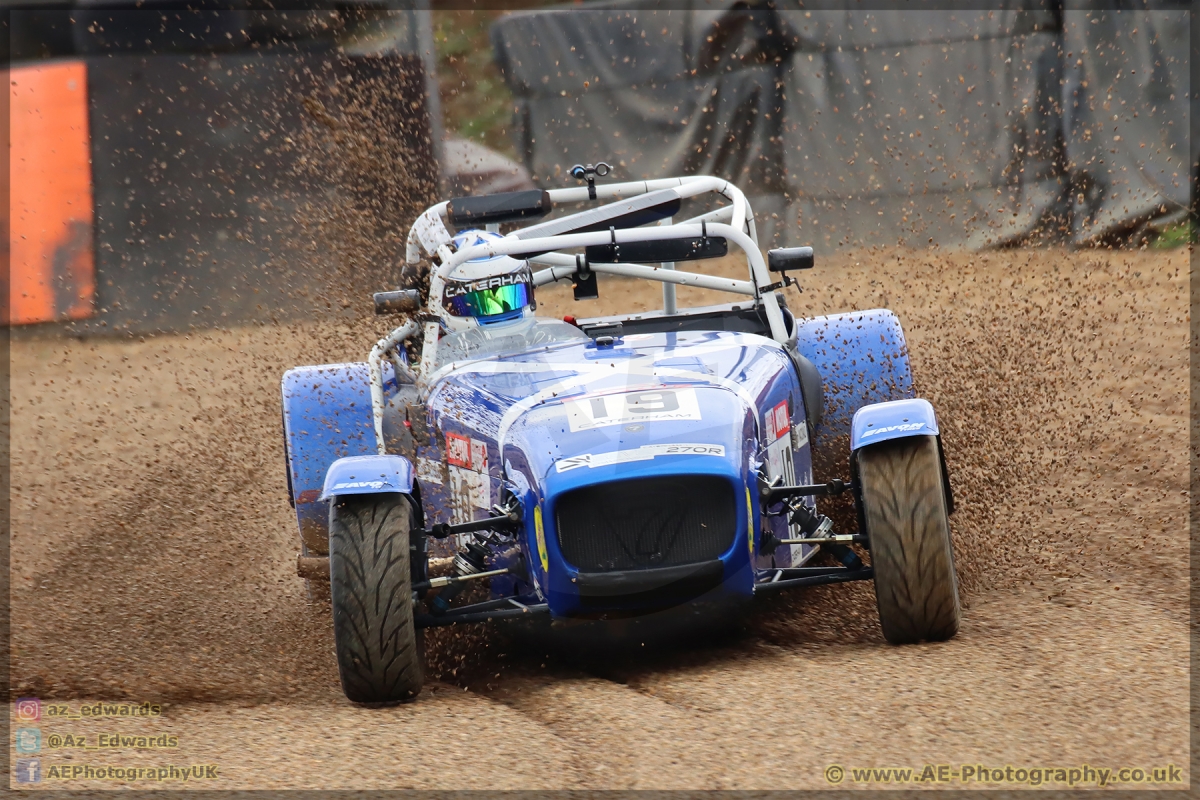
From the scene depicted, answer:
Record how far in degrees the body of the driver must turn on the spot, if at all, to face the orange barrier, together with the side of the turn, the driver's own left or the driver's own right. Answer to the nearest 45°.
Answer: approximately 135° to the driver's own right

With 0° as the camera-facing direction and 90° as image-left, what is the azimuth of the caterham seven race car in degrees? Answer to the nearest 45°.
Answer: approximately 0°

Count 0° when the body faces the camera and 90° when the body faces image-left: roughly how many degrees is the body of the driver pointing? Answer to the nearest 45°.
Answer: approximately 0°
